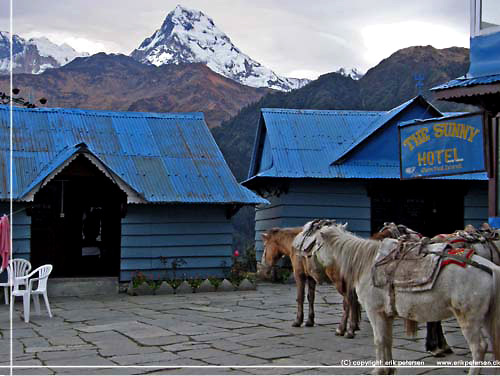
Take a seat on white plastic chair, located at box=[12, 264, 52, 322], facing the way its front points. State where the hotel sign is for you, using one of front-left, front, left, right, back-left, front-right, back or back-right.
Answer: left

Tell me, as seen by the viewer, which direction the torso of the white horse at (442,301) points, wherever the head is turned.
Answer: to the viewer's left

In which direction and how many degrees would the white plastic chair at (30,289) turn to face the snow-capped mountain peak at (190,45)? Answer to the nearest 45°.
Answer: approximately 90° to its left

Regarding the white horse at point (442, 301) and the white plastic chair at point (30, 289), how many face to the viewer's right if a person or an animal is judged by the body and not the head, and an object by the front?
0

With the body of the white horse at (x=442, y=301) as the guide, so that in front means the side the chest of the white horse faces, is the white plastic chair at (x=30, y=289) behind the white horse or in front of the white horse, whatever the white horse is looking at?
in front
